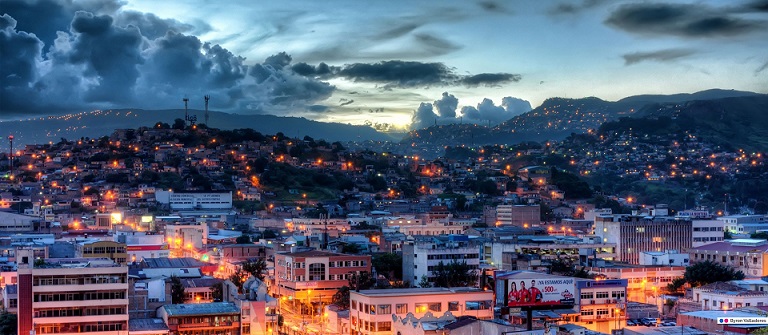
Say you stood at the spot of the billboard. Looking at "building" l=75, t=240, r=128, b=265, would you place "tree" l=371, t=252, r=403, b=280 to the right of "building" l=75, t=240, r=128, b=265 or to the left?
right

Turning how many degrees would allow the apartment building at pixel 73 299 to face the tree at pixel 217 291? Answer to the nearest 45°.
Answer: approximately 135° to its left

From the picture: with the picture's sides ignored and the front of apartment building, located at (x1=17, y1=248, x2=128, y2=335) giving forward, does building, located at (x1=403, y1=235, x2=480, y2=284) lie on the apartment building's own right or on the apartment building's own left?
on the apartment building's own left

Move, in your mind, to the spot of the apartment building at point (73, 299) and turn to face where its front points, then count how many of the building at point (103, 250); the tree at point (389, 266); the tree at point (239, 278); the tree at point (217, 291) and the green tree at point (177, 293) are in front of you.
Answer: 0

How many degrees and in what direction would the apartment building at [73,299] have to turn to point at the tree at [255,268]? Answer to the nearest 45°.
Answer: approximately 135° to its left

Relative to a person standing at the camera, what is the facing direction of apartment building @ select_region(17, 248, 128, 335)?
facing the viewer

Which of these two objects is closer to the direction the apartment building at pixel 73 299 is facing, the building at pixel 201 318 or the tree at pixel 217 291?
the building

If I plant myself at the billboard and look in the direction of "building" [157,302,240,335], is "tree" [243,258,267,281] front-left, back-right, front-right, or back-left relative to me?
front-right

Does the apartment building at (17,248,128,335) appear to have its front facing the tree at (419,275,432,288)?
no

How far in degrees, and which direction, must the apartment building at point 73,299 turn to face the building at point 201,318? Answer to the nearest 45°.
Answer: approximately 90° to its left

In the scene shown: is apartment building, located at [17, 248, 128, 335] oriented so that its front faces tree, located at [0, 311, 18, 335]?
no

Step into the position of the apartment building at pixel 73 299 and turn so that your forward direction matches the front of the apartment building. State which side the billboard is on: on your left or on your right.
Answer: on your left

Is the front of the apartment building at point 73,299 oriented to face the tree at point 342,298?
no
